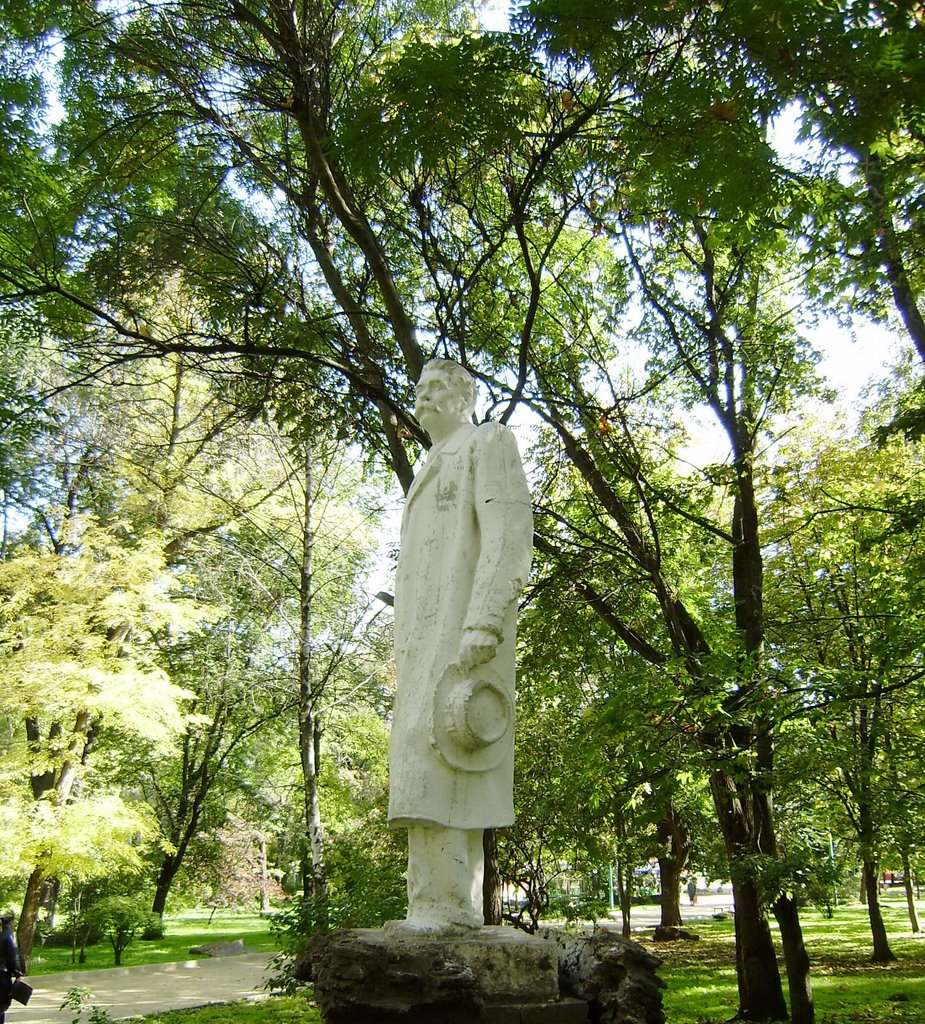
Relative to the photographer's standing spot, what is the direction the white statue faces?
facing the viewer and to the left of the viewer

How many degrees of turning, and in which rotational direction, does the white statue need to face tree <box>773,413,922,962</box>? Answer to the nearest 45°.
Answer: approximately 180°

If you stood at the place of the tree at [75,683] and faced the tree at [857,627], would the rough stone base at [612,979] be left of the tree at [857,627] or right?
right

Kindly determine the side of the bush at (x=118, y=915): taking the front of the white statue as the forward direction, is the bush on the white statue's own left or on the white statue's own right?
on the white statue's own right

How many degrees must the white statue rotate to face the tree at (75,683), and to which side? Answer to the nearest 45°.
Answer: approximately 90° to its right

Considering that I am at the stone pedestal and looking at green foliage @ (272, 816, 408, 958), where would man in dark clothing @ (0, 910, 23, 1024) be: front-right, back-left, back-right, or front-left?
front-left
